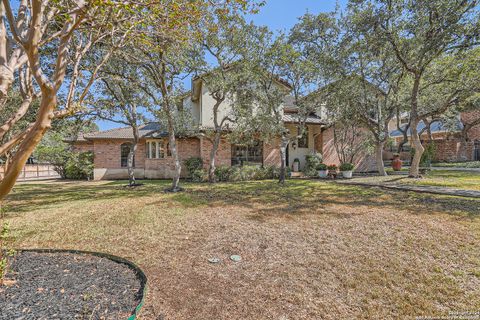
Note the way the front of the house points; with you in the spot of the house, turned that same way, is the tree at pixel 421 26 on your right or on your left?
on your left

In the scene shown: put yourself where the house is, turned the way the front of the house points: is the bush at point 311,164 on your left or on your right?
on your left

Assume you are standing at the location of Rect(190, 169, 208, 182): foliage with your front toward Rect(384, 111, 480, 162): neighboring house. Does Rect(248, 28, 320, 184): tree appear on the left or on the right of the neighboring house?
right

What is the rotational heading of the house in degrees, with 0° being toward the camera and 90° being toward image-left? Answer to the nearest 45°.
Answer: approximately 0°

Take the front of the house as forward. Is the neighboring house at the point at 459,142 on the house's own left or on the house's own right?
on the house's own left

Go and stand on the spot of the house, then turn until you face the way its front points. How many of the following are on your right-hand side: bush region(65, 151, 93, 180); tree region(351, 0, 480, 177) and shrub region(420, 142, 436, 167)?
1

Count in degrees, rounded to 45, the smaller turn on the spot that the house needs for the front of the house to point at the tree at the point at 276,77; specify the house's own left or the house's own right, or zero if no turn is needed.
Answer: approximately 45° to the house's own left

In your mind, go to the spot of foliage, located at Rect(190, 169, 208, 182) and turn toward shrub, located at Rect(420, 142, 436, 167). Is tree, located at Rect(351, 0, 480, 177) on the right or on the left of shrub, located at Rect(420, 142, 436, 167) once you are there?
right

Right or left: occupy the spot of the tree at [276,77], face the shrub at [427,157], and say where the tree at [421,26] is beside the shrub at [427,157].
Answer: right

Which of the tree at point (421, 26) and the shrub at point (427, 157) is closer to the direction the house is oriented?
the tree

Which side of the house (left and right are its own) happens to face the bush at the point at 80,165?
right
